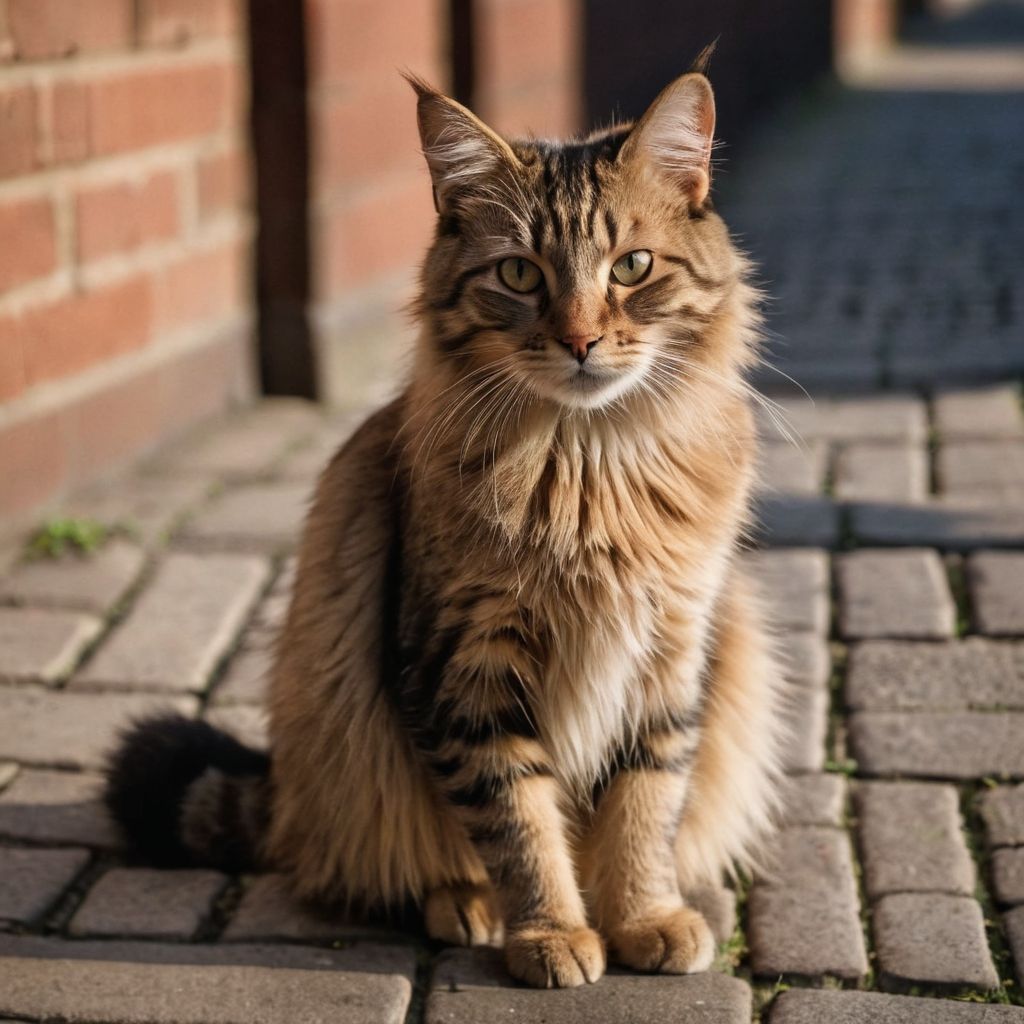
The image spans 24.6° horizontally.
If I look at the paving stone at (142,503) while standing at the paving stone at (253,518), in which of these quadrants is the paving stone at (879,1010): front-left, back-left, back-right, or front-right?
back-left

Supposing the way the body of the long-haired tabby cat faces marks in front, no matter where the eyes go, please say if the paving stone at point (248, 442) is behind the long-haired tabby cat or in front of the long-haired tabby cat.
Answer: behind

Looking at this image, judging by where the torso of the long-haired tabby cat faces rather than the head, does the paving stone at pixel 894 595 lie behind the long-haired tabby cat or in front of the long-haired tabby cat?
behind

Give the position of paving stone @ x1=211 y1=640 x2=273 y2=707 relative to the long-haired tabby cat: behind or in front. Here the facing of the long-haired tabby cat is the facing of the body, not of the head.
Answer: behind

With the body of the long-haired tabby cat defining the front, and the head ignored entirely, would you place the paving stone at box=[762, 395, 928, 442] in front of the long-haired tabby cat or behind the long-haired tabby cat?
behind

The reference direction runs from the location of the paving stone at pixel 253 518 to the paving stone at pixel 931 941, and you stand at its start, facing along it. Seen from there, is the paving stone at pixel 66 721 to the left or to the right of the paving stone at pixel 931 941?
right

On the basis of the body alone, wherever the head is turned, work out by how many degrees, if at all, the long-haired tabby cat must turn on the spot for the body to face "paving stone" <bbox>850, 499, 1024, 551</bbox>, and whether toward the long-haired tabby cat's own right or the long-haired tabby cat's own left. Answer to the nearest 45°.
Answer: approximately 135° to the long-haired tabby cat's own left

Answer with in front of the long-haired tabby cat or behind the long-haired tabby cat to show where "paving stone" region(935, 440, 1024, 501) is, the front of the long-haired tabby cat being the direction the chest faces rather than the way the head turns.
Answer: behind

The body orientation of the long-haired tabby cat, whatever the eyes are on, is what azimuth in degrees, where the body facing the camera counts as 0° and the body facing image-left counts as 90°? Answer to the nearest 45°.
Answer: approximately 0°
